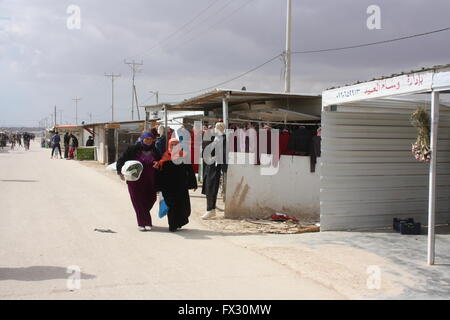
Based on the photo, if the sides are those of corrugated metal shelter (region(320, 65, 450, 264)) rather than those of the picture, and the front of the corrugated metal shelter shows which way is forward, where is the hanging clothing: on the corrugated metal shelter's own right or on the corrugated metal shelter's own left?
on the corrugated metal shelter's own right

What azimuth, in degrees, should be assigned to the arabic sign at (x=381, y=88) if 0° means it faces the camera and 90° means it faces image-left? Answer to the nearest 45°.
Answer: approximately 45°

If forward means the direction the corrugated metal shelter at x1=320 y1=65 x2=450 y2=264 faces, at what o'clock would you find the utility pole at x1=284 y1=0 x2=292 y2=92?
The utility pole is roughly at 4 o'clock from the corrugated metal shelter.
